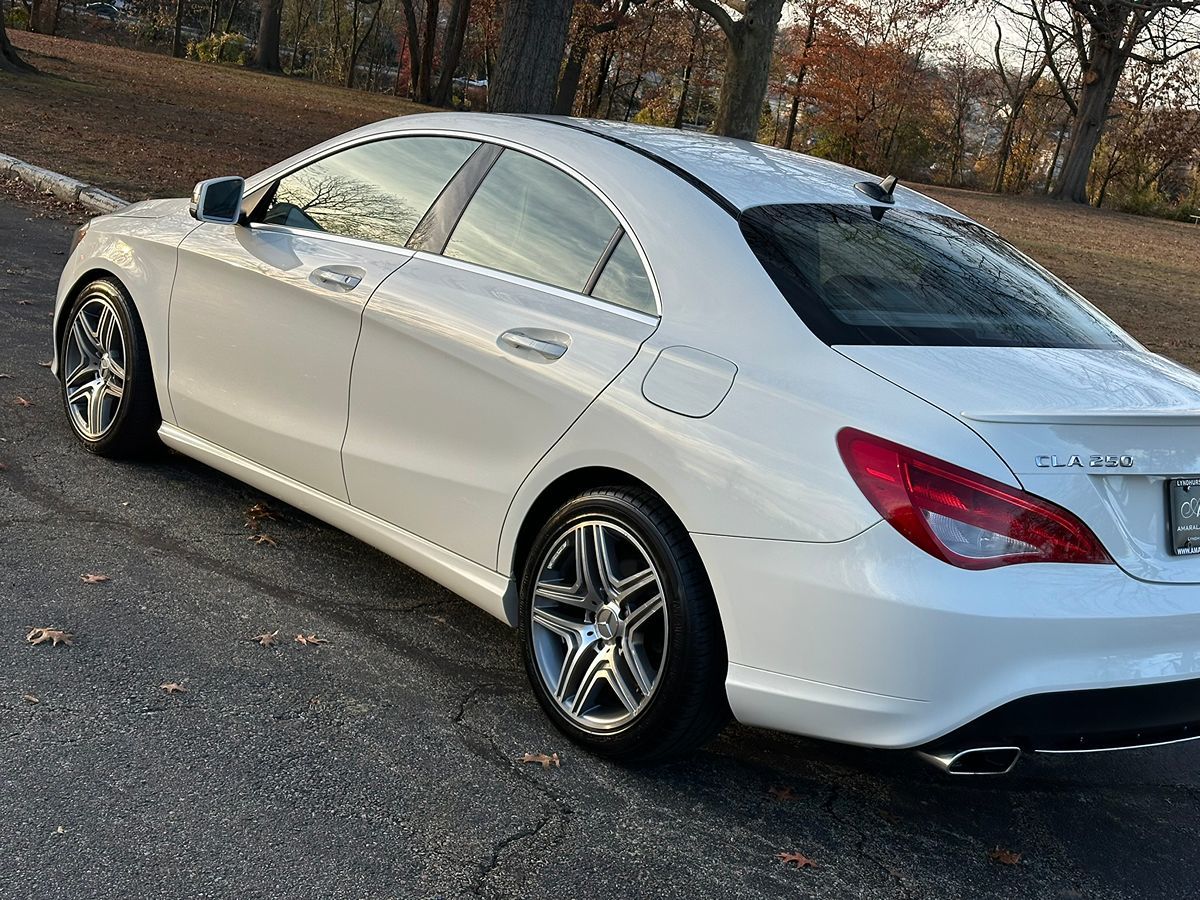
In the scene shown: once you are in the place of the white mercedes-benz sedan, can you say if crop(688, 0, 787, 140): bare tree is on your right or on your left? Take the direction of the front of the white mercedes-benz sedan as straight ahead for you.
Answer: on your right

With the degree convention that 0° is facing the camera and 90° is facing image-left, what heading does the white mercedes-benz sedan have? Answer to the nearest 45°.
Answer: approximately 135°

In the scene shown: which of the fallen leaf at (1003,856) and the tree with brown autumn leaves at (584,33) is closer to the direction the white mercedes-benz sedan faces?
the tree with brown autumn leaves

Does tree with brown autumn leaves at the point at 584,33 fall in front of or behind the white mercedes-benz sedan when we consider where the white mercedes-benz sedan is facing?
in front
